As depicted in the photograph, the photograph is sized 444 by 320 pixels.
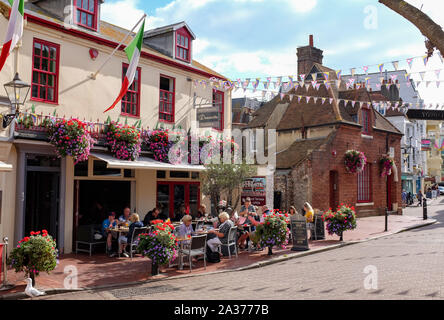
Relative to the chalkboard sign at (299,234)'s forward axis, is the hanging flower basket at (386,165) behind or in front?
behind

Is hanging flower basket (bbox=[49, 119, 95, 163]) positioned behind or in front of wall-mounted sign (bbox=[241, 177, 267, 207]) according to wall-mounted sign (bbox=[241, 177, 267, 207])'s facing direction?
in front

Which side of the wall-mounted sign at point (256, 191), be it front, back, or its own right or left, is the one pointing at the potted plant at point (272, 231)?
front

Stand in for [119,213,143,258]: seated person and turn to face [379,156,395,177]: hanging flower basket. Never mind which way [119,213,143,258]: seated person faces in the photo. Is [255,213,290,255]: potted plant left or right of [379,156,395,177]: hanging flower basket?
right

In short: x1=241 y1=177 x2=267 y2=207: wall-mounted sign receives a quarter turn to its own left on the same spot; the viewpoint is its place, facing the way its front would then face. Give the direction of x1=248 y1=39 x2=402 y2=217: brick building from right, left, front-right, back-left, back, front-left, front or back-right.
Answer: front-left

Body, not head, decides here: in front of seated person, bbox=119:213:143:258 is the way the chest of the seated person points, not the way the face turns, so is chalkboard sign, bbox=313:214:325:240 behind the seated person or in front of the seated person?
behind

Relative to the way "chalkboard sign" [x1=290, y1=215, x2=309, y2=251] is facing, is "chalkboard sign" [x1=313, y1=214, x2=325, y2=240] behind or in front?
behind

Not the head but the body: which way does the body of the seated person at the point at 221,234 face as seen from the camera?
to the viewer's left
